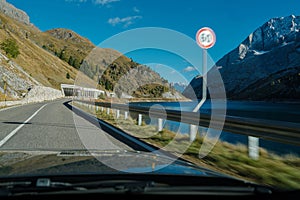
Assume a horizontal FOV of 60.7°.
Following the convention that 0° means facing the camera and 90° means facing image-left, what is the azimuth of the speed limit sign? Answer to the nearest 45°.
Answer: approximately 0°
